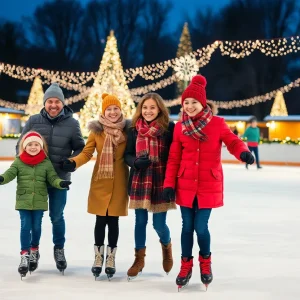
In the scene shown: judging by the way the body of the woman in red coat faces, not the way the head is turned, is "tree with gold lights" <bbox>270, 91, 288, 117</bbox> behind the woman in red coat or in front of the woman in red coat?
behind

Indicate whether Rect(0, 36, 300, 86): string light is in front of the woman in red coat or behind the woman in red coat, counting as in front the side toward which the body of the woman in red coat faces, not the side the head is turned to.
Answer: behind

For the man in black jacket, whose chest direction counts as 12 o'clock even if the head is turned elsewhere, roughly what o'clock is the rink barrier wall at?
The rink barrier wall is roughly at 7 o'clock from the man in black jacket.

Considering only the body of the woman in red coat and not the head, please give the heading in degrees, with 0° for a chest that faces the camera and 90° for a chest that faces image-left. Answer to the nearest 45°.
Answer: approximately 0°

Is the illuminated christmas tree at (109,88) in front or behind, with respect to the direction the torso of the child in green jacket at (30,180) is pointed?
behind

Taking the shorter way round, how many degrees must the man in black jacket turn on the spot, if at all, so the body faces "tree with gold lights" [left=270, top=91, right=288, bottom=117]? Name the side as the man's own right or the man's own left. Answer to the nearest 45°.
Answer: approximately 135° to the man's own left

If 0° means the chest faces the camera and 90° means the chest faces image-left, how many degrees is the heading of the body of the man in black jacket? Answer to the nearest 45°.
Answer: approximately 0°
